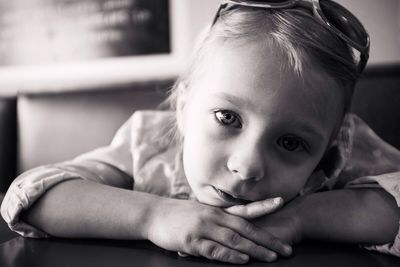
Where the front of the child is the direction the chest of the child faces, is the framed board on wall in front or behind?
behind

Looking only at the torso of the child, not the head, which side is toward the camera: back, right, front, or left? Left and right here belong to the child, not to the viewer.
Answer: front
